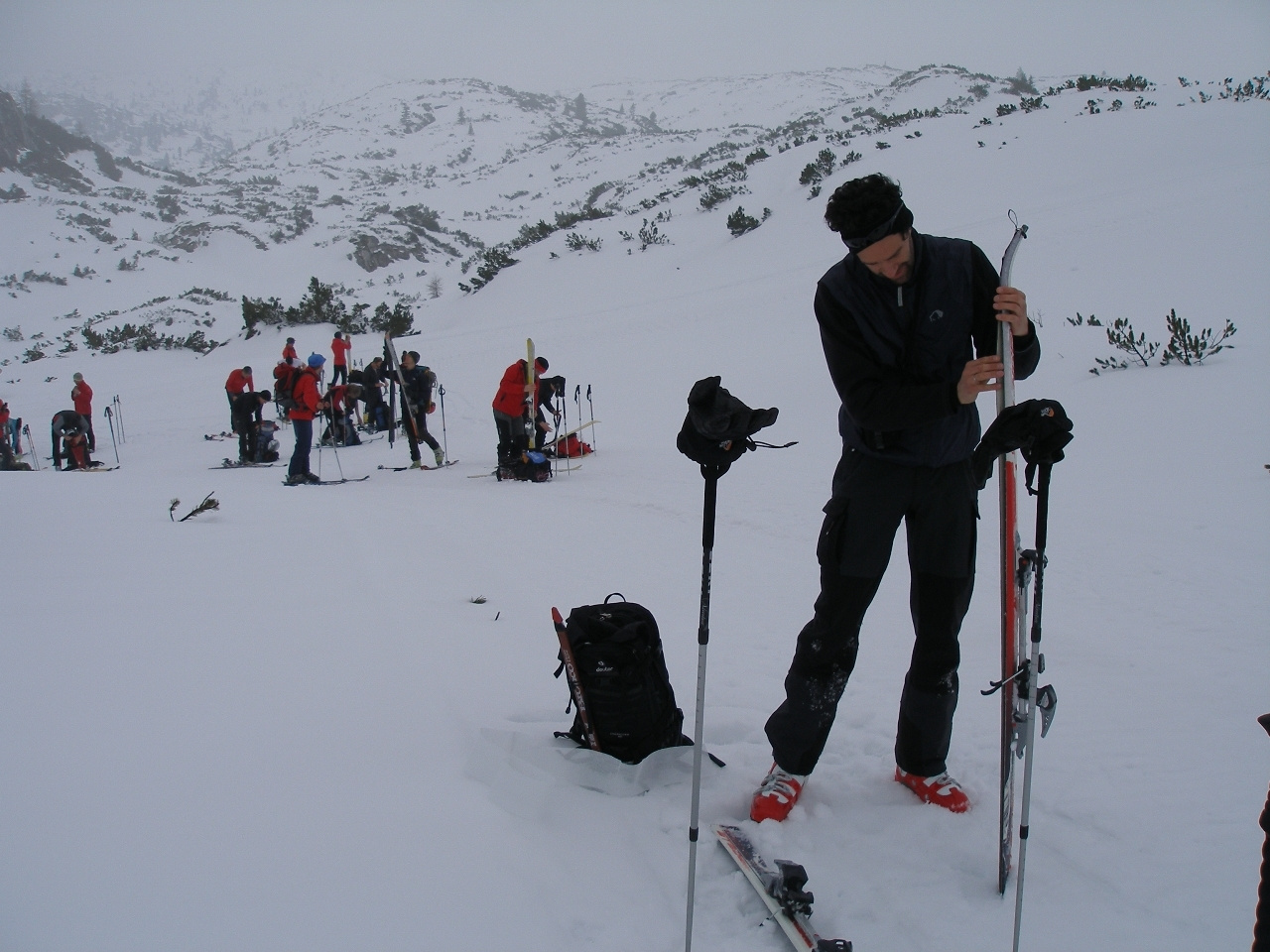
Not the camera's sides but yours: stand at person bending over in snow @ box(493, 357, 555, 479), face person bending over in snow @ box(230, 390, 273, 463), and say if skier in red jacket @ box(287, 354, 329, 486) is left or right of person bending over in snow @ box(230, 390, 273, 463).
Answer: left

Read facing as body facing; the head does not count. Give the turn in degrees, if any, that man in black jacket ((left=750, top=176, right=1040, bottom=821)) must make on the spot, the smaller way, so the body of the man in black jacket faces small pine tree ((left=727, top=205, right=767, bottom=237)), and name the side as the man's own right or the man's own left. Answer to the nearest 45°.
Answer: approximately 180°

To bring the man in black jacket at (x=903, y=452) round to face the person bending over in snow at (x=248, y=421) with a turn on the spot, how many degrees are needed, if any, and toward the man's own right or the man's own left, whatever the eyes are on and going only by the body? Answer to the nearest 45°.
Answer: approximately 135° to the man's own right

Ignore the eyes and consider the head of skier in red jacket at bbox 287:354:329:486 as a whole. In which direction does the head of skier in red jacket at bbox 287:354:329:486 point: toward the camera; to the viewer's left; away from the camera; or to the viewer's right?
to the viewer's right

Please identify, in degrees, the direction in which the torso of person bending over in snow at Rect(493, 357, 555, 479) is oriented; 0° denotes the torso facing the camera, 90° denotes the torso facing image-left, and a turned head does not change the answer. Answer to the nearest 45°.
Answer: approximately 270°

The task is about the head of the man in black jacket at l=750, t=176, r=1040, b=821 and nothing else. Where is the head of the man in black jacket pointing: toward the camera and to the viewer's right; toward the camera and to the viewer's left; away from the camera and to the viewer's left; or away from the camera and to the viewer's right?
toward the camera and to the viewer's right
